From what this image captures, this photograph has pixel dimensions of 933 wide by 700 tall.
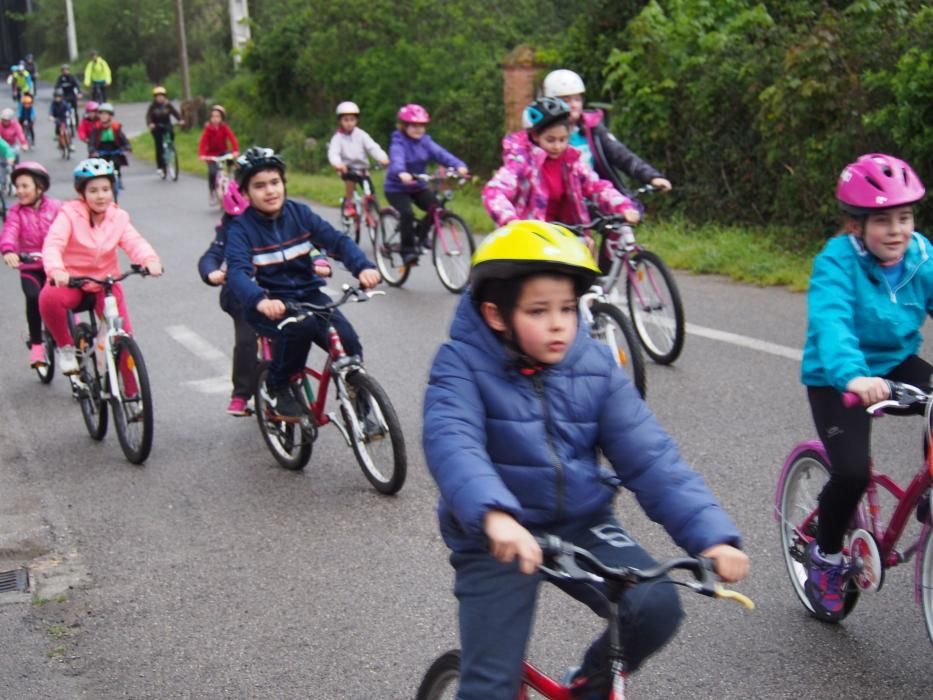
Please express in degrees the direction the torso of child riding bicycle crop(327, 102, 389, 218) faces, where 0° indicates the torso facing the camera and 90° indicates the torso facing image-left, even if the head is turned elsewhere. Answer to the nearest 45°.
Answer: approximately 315°

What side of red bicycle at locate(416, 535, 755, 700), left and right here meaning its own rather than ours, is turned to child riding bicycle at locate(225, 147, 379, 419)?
back

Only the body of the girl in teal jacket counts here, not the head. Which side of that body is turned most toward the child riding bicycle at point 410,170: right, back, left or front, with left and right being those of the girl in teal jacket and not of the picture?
back

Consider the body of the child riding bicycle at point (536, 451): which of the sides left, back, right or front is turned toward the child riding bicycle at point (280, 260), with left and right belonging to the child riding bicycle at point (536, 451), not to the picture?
back
